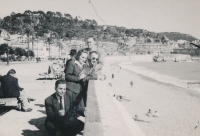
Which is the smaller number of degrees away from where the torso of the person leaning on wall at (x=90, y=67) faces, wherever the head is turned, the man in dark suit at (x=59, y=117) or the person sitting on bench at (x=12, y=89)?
the man in dark suit

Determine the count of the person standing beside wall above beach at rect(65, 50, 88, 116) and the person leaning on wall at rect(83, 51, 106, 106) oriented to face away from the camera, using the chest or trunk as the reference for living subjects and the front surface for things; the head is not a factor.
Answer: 0

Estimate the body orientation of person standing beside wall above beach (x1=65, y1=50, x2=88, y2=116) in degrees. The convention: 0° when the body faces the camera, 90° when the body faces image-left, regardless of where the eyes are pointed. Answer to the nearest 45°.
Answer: approximately 315°

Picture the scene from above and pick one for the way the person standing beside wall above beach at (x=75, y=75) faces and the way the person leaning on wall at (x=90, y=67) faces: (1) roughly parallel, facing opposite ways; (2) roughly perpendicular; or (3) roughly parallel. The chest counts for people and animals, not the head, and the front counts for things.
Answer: roughly parallel

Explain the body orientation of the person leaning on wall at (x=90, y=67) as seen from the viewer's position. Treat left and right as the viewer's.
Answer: facing the viewer and to the right of the viewer

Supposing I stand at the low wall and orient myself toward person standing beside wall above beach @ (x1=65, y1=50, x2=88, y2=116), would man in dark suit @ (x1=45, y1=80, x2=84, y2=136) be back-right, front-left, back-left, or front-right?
front-left

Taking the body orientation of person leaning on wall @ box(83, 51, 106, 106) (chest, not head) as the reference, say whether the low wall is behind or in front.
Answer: in front

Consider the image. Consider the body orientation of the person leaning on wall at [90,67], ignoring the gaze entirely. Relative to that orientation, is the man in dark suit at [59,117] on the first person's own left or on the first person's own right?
on the first person's own right
